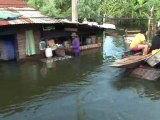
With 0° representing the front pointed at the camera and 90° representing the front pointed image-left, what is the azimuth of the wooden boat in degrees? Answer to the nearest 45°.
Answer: approximately 45°

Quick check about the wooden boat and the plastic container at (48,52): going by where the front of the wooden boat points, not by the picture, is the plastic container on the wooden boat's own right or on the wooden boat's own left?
on the wooden boat's own right

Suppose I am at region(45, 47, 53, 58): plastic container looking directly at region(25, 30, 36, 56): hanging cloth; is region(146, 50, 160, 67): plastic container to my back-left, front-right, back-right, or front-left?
back-left
